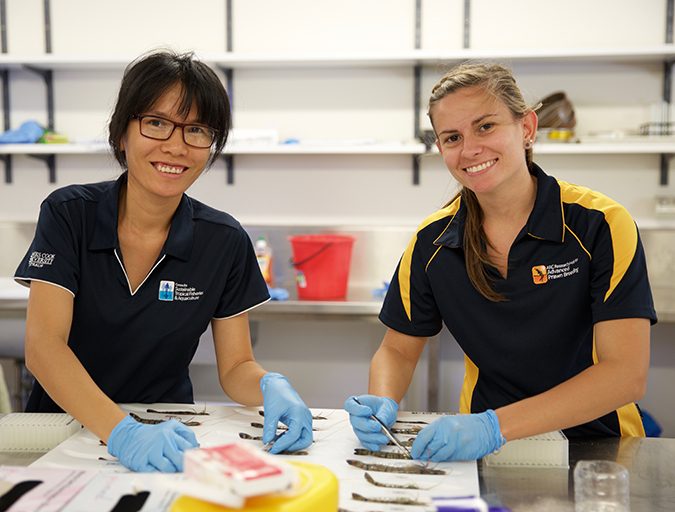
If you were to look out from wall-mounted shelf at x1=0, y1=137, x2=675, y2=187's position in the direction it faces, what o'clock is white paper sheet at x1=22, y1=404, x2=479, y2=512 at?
The white paper sheet is roughly at 12 o'clock from the wall-mounted shelf.

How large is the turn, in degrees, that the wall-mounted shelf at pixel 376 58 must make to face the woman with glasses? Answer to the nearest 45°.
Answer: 0° — it already faces them

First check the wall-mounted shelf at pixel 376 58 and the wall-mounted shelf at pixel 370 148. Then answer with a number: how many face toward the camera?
2

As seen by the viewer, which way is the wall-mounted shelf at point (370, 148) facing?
toward the camera

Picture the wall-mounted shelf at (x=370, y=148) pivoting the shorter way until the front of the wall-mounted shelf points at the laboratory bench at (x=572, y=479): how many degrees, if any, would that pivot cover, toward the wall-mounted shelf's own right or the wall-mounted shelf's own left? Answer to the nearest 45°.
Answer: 0° — it already faces it

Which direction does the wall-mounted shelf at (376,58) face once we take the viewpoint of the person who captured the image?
facing the viewer

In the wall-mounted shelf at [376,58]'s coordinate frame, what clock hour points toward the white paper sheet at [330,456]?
The white paper sheet is roughly at 12 o'clock from the wall-mounted shelf.

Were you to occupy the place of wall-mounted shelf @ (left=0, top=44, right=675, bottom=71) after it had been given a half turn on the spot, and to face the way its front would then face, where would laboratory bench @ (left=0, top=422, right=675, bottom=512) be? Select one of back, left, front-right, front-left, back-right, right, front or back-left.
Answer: back

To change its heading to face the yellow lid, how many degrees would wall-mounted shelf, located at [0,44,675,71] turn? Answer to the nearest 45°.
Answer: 0° — it already faces it
